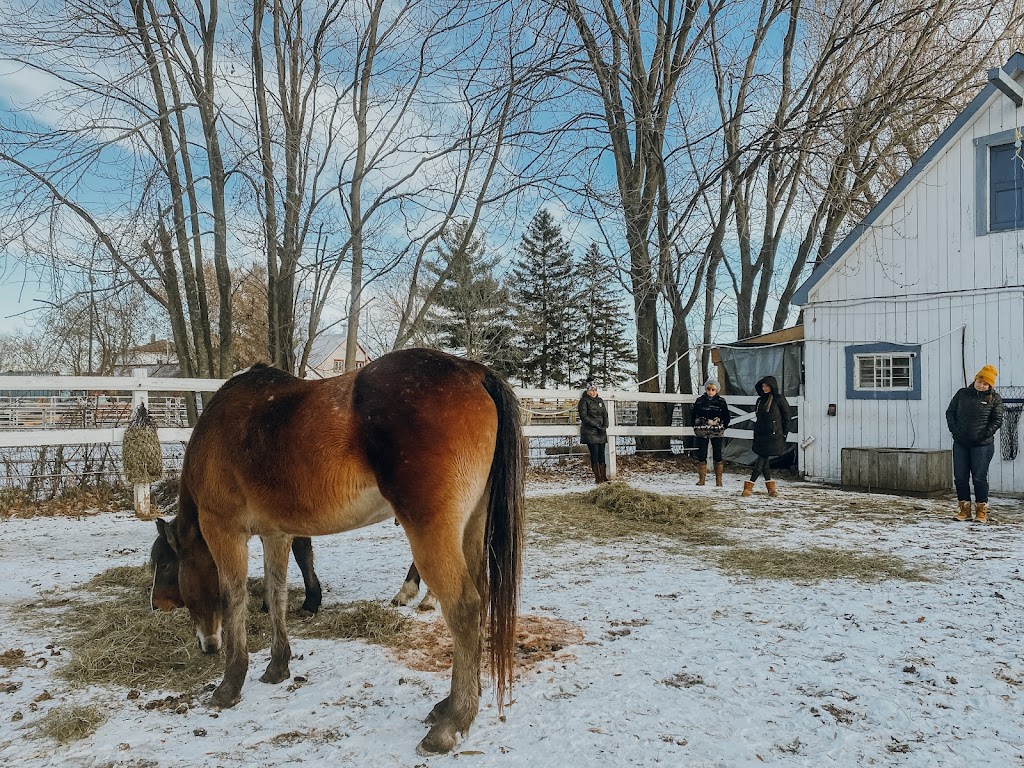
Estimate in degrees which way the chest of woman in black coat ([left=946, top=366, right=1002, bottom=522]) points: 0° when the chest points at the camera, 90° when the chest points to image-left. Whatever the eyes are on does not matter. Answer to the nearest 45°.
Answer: approximately 0°

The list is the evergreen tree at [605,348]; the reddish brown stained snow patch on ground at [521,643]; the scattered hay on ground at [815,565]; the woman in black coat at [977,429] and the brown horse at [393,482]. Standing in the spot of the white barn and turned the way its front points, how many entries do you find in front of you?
4

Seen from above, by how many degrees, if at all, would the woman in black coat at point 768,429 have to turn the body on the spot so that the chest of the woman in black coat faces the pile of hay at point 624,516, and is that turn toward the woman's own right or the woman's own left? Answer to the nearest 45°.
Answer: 0° — they already face it

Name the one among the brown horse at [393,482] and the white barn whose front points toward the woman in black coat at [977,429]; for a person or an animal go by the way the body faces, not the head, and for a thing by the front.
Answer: the white barn

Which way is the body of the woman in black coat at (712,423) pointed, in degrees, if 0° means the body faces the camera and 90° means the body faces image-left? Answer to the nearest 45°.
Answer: approximately 0°

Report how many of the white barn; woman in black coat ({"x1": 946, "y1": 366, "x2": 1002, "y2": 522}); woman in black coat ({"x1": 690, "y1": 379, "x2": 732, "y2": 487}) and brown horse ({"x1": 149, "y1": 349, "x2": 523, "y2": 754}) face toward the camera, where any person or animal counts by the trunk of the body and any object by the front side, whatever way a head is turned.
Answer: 3

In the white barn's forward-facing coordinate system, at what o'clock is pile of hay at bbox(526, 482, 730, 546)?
The pile of hay is roughly at 1 o'clock from the white barn.

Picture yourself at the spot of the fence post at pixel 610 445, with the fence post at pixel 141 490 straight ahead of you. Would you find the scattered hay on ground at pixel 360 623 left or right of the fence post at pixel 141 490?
left

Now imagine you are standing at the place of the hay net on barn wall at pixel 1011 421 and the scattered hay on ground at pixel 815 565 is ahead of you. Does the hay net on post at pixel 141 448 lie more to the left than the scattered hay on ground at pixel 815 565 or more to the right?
right

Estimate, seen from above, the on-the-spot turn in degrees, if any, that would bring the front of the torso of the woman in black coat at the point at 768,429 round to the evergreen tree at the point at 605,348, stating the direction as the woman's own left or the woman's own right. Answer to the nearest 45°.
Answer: approximately 135° to the woman's own right

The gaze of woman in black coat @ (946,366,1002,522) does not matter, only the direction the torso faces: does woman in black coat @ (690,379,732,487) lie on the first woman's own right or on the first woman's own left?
on the first woman's own right

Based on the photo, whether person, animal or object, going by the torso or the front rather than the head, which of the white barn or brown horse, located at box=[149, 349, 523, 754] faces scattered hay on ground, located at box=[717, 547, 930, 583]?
the white barn

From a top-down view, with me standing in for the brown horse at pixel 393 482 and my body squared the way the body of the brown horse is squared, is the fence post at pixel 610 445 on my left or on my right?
on my right
